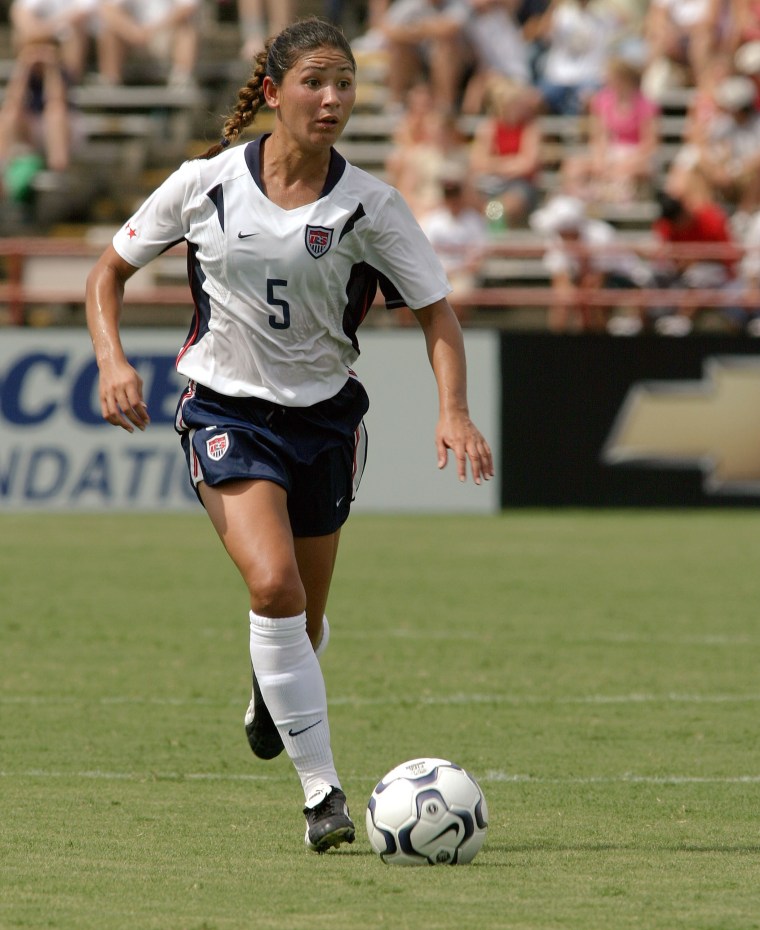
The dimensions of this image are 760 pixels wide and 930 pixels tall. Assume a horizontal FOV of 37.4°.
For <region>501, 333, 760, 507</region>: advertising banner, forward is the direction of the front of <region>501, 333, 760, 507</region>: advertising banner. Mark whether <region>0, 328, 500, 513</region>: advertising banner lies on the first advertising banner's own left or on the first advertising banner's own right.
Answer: on the first advertising banner's own right

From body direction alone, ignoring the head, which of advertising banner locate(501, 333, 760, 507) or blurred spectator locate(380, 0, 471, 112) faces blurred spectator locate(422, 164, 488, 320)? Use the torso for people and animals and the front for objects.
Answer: blurred spectator locate(380, 0, 471, 112)

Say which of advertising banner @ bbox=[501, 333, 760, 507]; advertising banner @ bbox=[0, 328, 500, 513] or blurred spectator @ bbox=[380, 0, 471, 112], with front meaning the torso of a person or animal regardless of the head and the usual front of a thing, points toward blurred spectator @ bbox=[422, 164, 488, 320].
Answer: blurred spectator @ bbox=[380, 0, 471, 112]

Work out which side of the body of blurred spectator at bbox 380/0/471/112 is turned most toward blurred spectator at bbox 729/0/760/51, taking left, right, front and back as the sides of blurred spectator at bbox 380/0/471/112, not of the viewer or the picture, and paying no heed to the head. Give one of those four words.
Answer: left

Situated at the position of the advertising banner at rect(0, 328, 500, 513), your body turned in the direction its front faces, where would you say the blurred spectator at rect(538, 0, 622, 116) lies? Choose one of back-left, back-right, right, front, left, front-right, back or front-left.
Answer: back-left

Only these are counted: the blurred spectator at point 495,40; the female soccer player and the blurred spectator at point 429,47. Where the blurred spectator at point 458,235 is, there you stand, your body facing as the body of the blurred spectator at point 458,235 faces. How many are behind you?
2

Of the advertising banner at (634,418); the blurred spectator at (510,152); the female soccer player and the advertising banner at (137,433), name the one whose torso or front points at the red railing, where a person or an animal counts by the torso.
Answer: the blurred spectator

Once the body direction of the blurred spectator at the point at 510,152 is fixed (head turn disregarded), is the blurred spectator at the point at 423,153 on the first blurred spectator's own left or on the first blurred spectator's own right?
on the first blurred spectator's own right

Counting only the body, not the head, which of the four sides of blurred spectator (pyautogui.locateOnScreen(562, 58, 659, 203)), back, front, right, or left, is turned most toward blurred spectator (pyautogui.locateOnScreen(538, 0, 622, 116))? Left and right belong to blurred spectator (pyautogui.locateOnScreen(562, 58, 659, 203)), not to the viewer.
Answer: back
